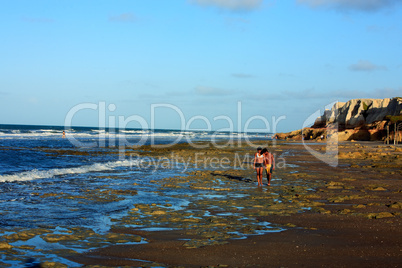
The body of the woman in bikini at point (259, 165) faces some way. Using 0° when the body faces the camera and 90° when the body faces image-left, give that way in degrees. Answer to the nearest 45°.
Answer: approximately 0°
